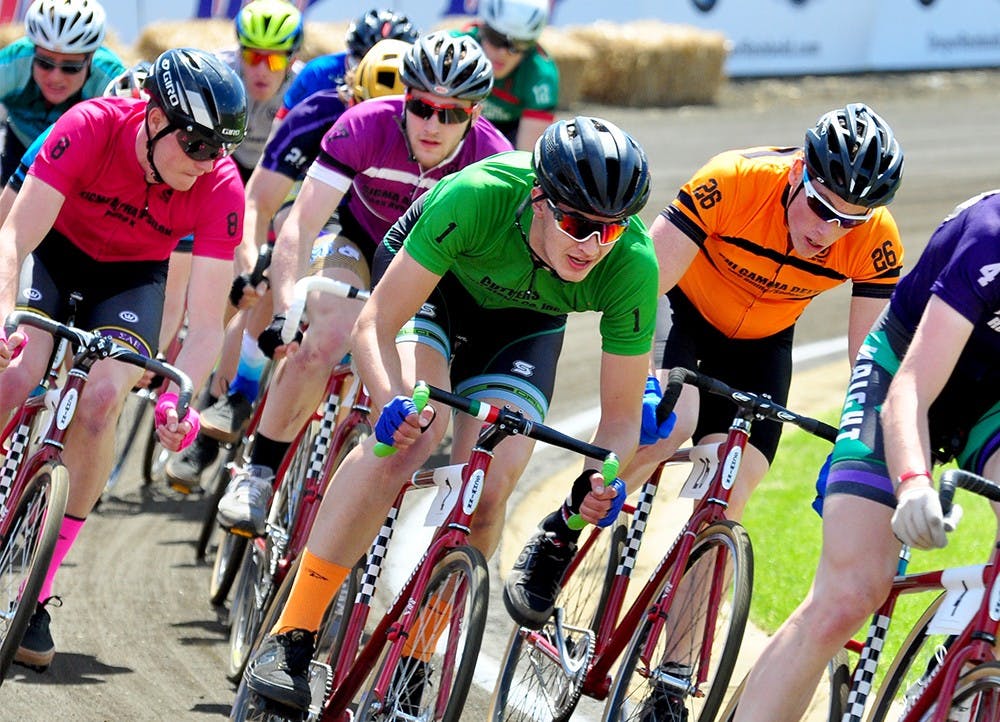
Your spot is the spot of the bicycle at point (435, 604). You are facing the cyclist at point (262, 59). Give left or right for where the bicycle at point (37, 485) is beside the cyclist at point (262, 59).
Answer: left

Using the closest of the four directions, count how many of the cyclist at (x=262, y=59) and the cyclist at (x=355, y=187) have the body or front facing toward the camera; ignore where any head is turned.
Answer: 2

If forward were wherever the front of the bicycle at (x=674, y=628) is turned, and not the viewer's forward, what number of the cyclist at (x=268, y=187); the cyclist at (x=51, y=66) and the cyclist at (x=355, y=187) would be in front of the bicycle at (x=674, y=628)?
0

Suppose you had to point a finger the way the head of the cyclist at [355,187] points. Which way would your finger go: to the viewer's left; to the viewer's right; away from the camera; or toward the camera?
toward the camera

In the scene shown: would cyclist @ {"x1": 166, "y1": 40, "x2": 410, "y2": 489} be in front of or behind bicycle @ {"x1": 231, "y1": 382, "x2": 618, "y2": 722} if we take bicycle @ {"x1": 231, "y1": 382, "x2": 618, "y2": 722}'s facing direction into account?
behind

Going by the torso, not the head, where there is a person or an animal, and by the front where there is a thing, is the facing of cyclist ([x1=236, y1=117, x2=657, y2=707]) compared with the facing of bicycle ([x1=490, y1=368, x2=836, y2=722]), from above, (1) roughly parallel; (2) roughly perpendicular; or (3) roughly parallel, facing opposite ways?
roughly parallel

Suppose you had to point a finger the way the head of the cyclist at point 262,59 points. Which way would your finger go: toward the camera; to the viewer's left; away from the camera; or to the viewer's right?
toward the camera

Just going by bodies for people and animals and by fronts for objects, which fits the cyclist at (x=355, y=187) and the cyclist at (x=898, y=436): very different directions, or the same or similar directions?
same or similar directions

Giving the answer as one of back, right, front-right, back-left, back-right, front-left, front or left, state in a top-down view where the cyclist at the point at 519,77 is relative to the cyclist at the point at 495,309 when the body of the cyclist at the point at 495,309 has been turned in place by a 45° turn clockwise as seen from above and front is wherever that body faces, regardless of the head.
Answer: back

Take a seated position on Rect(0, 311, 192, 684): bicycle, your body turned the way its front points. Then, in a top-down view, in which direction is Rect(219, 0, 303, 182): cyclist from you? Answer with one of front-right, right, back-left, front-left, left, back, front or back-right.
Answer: back-left

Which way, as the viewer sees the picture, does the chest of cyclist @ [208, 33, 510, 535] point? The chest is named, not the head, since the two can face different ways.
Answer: toward the camera

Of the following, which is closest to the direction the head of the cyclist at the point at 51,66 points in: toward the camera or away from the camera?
toward the camera

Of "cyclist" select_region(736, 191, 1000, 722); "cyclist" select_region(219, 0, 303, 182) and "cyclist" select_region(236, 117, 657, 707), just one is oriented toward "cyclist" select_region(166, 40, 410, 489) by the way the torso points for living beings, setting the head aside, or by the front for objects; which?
"cyclist" select_region(219, 0, 303, 182)
